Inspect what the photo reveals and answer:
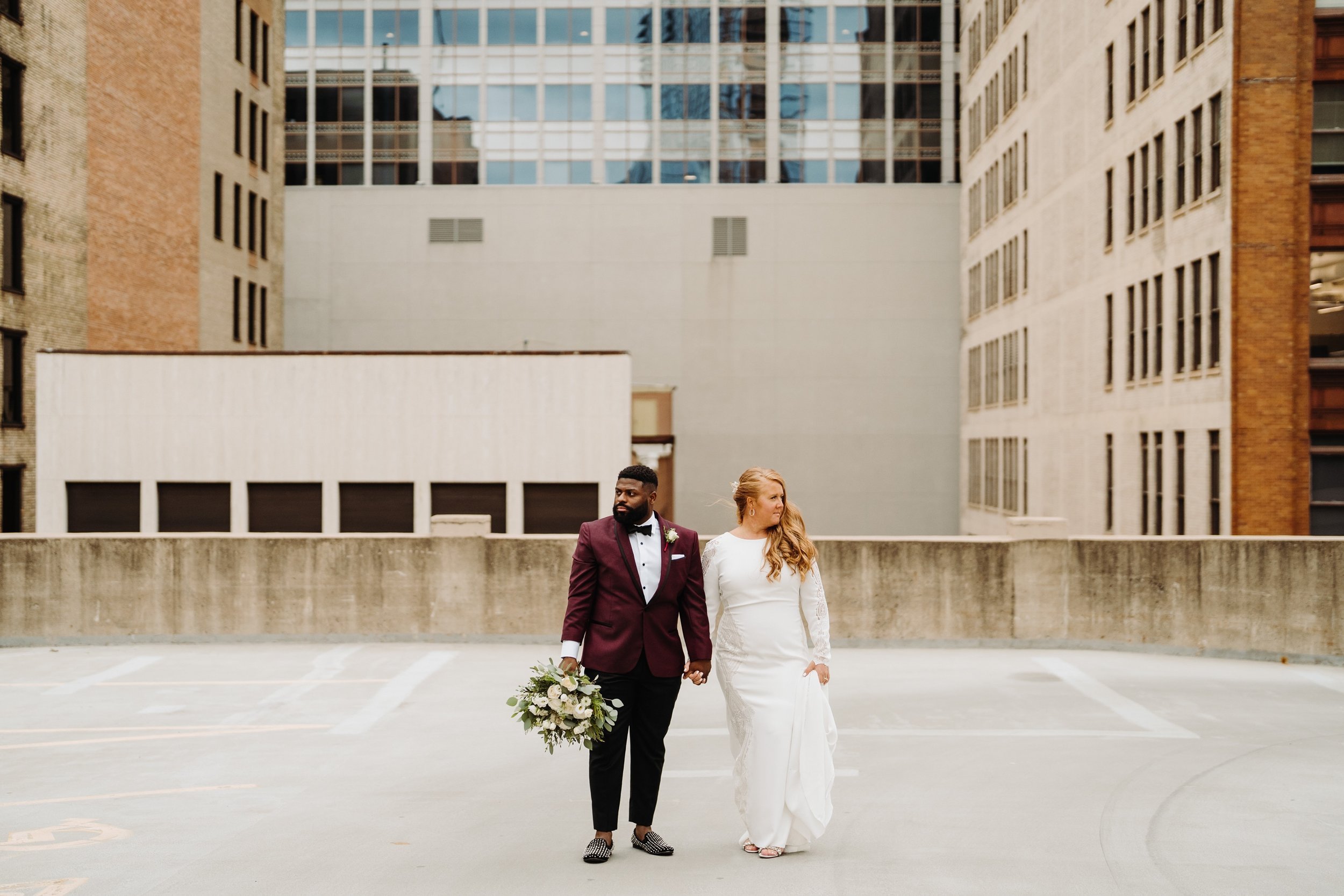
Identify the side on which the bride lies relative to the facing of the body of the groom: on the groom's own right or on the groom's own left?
on the groom's own left

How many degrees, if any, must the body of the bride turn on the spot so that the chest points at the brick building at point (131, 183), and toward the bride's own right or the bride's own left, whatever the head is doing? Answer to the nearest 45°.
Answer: approximately 135° to the bride's own right

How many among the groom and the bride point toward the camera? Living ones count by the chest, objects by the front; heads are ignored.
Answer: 2

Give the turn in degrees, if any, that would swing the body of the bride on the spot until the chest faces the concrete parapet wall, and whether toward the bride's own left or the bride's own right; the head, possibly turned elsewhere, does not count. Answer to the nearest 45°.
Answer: approximately 180°

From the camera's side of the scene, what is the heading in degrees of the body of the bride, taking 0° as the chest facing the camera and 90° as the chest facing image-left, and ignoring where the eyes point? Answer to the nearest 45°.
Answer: approximately 0°

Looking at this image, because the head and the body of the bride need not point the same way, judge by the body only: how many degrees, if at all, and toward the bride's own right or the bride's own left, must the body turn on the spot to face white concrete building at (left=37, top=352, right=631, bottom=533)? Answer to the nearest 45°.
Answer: approximately 135° to the bride's own right

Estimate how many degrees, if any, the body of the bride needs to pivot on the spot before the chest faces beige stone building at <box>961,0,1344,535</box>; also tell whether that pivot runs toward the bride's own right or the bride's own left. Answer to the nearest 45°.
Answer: approximately 180°

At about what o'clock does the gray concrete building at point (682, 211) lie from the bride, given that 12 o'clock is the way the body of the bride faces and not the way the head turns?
The gray concrete building is roughly at 6 o'clock from the bride.

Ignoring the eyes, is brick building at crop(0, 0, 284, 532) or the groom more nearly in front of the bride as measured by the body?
the groom

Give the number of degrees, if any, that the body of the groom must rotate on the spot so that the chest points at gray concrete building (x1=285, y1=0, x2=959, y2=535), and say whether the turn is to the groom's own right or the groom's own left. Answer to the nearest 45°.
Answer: approximately 180°

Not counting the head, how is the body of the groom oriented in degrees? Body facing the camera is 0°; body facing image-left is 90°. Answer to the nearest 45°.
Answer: approximately 0°
